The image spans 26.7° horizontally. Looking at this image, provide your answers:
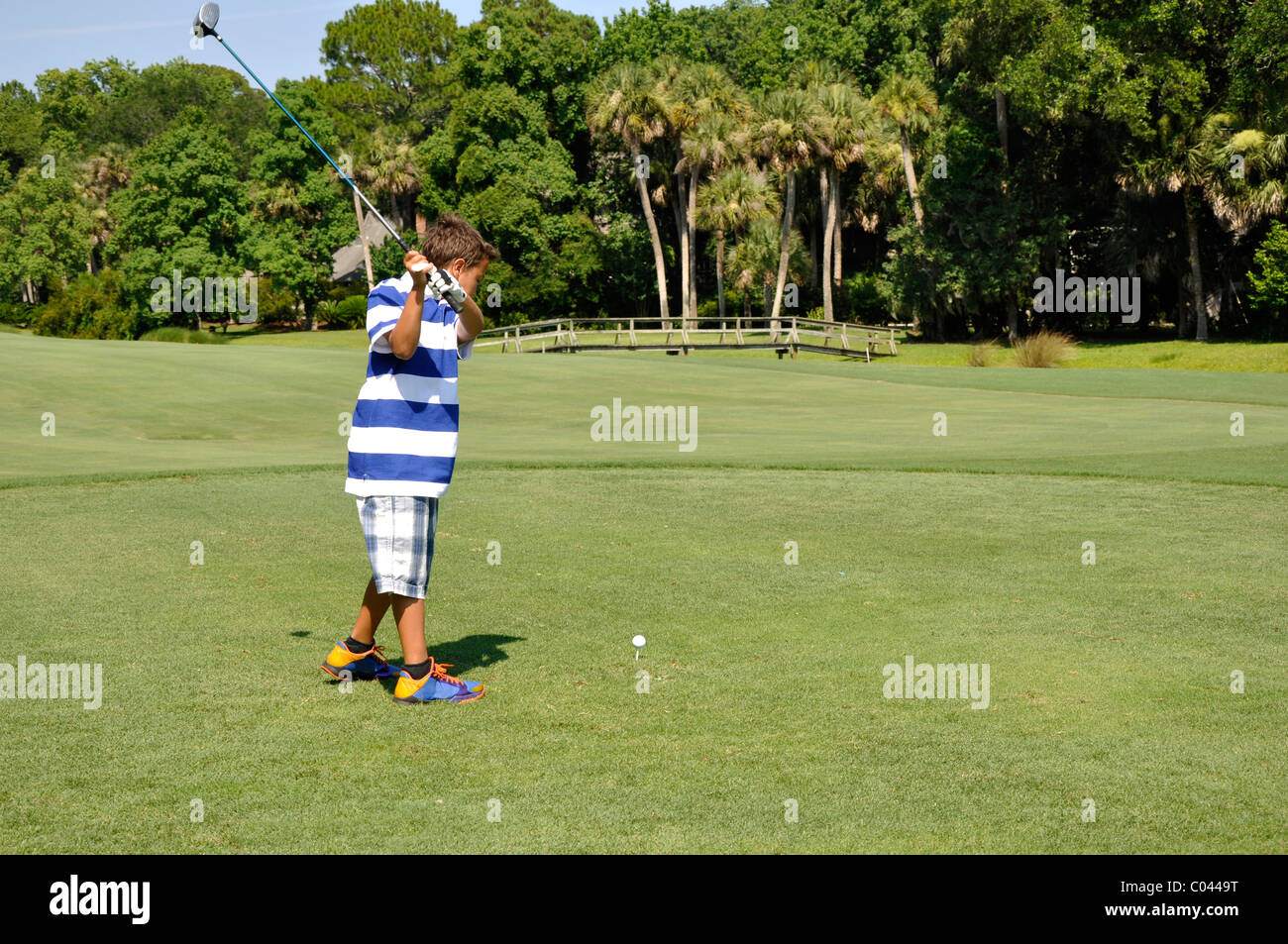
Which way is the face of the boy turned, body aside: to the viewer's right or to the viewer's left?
to the viewer's right

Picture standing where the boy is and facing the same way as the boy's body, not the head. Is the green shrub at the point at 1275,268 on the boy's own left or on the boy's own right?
on the boy's own left

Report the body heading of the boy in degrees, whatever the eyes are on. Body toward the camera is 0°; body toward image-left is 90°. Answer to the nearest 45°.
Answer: approximately 270°

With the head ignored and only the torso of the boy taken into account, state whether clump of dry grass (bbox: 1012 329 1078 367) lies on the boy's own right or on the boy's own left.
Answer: on the boy's own left
